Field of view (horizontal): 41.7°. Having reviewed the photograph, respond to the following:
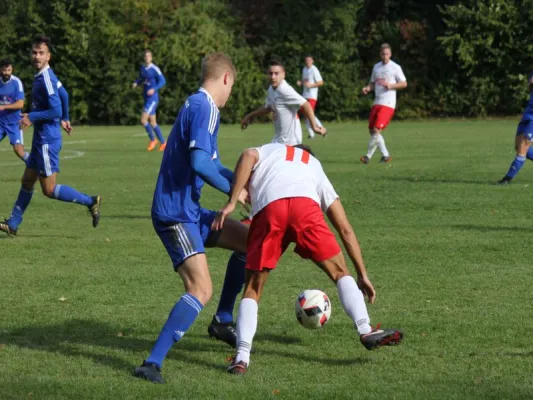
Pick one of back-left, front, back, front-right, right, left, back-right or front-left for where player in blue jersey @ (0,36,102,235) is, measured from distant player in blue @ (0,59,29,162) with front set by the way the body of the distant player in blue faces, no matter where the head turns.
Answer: front-left

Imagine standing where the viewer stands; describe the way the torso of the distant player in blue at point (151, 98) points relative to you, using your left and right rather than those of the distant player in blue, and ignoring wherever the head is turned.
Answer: facing the viewer and to the left of the viewer

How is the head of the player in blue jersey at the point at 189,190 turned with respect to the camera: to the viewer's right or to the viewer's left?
to the viewer's right

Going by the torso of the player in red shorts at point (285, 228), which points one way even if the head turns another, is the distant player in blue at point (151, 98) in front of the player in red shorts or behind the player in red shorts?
in front

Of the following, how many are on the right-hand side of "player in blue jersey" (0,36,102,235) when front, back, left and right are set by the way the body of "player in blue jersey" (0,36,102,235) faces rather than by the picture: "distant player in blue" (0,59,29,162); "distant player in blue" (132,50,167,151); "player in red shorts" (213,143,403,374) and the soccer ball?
2

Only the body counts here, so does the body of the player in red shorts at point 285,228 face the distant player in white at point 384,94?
yes

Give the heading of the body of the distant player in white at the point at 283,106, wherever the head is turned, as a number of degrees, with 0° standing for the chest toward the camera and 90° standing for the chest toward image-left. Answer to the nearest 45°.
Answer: approximately 45°

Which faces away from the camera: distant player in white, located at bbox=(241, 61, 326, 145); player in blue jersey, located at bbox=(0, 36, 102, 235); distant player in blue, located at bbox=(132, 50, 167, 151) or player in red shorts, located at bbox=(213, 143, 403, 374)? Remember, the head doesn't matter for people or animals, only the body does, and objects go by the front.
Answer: the player in red shorts

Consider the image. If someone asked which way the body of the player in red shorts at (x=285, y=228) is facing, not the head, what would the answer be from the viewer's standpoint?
away from the camera

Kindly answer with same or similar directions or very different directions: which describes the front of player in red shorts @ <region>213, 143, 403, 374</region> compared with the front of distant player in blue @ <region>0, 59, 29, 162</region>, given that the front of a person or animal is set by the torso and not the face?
very different directions

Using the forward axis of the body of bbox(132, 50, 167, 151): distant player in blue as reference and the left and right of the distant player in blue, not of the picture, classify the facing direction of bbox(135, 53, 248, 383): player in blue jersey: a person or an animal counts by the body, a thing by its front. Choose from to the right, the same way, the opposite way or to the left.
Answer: the opposite way
